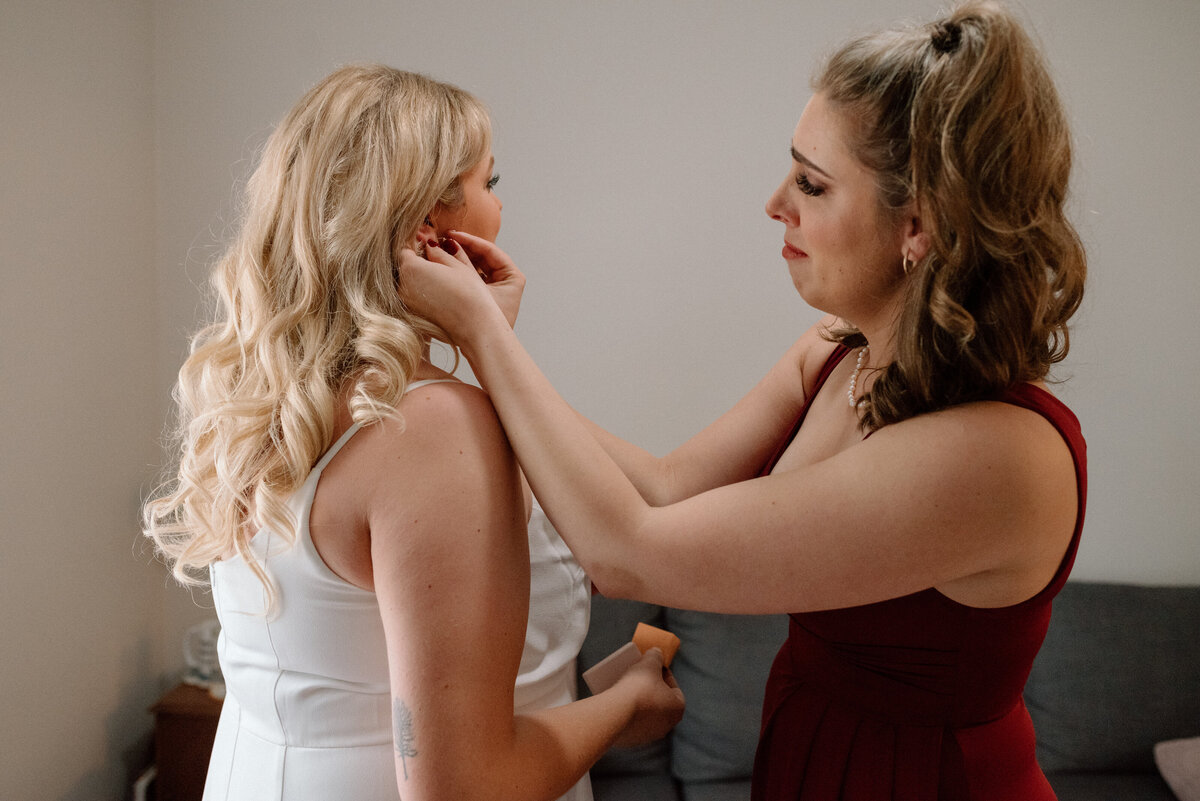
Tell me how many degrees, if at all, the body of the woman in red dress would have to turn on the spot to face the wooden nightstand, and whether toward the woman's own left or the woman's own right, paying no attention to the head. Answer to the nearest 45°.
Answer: approximately 45° to the woman's own right

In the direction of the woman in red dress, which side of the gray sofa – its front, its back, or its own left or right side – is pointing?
front

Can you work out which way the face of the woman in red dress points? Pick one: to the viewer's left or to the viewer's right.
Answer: to the viewer's left

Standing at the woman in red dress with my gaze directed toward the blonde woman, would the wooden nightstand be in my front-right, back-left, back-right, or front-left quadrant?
front-right

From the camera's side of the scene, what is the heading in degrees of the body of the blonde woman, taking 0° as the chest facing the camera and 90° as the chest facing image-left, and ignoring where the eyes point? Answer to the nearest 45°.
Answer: approximately 225°

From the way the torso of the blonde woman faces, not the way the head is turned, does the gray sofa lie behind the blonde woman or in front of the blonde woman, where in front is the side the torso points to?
in front

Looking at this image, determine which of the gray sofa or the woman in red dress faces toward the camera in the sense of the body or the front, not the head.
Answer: the gray sofa

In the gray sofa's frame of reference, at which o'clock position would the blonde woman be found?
The blonde woman is roughly at 1 o'clock from the gray sofa.

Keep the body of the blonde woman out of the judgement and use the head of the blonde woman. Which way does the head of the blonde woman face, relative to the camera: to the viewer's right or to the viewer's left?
to the viewer's right

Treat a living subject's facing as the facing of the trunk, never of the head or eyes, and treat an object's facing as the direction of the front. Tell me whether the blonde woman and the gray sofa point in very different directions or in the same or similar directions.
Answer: very different directions

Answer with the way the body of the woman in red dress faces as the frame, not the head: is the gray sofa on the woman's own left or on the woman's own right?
on the woman's own right

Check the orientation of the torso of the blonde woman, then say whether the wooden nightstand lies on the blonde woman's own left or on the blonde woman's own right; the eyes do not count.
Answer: on the blonde woman's own left

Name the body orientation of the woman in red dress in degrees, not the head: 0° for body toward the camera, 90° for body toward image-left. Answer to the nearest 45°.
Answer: approximately 90°

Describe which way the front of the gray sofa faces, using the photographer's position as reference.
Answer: facing the viewer

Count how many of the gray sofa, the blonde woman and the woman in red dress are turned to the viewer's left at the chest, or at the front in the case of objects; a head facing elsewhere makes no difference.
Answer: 1
